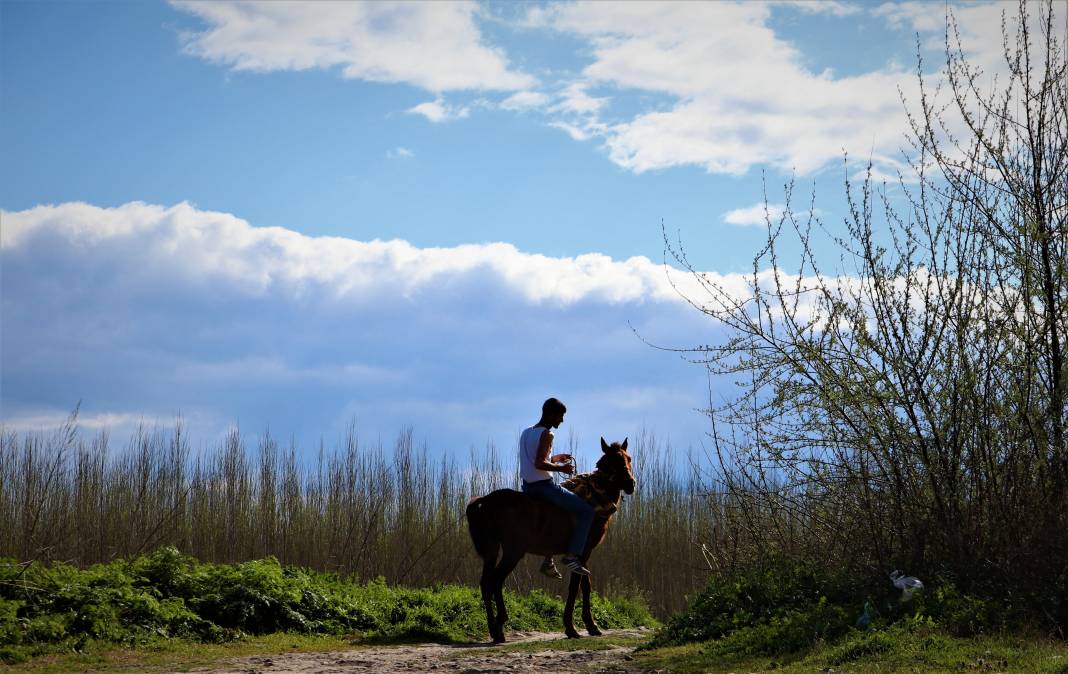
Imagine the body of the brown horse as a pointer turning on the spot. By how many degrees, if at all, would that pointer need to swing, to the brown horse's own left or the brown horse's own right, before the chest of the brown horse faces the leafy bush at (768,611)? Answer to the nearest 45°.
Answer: approximately 45° to the brown horse's own right

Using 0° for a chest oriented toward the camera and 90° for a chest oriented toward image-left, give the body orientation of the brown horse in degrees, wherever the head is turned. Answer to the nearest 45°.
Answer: approximately 270°

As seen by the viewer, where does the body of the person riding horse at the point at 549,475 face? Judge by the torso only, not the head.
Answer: to the viewer's right

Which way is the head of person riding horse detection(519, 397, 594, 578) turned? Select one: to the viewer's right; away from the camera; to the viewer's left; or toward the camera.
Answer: to the viewer's right
